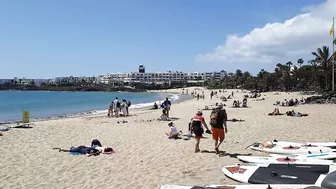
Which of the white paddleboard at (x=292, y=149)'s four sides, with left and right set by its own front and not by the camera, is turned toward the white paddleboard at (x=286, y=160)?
left

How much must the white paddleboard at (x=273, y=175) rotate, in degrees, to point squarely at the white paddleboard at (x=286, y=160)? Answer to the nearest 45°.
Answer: approximately 90° to its right

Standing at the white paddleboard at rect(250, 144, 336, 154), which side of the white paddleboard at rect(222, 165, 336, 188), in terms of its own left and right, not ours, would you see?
right

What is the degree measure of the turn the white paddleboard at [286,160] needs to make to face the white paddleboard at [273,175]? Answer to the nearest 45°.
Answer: approximately 90° to its left

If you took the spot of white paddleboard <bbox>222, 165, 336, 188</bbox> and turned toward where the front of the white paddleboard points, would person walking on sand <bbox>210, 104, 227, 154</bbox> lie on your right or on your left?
on your right

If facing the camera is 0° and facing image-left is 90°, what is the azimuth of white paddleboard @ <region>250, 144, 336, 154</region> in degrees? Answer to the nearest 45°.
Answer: approximately 90°

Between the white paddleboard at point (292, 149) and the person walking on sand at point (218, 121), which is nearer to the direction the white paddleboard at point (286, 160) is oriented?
the person walking on sand

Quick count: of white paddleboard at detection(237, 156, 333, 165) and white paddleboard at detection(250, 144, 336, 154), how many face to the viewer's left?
2

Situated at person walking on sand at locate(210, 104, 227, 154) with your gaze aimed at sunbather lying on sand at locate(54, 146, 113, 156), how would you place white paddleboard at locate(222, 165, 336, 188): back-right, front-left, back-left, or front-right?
back-left

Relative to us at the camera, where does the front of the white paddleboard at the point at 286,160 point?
facing to the left of the viewer

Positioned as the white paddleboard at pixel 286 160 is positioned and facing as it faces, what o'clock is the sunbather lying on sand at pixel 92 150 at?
The sunbather lying on sand is roughly at 12 o'clock from the white paddleboard.

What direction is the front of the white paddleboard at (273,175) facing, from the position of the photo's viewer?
facing to the left of the viewer
